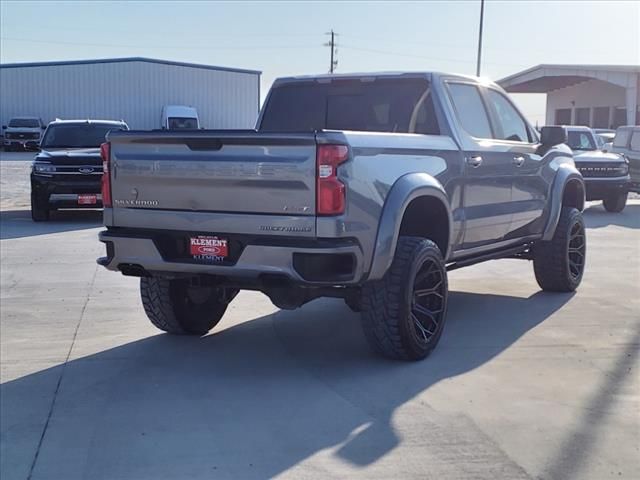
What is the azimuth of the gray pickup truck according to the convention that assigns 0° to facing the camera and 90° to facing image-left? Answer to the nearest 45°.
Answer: approximately 225°

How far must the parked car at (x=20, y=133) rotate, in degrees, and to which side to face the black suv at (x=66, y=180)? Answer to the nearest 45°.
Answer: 0° — it already faces it

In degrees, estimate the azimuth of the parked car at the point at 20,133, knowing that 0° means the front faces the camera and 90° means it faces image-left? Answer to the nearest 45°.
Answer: approximately 0°

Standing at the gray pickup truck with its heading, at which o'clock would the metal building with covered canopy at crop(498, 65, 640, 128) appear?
The metal building with covered canopy is roughly at 11 o'clock from the gray pickup truck.

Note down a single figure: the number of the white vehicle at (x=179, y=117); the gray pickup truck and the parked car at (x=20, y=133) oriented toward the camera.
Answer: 2

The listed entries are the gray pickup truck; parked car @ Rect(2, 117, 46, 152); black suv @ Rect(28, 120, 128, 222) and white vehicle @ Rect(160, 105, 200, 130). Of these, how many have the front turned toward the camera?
3

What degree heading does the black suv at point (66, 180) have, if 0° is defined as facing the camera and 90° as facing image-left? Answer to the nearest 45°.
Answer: approximately 0°

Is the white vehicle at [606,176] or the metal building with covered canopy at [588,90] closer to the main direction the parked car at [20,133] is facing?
the white vehicle
